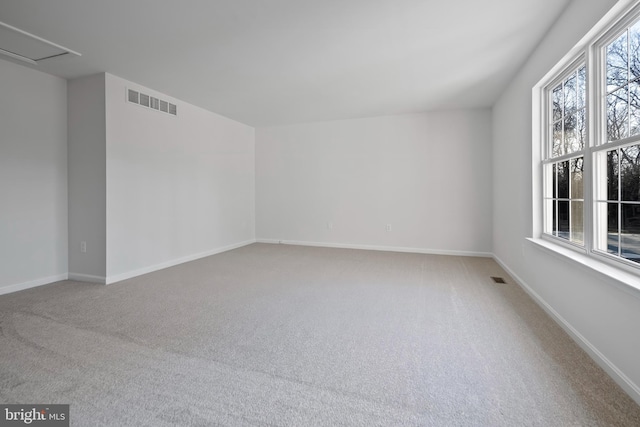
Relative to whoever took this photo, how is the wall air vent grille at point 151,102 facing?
facing the viewer and to the right of the viewer

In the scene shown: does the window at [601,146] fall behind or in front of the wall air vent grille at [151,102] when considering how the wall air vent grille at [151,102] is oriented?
in front

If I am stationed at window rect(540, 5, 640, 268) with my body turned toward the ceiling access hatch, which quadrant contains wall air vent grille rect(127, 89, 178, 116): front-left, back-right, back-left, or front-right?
front-right

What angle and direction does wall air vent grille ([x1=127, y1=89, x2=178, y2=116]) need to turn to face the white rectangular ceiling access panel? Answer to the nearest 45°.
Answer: approximately 90° to its right

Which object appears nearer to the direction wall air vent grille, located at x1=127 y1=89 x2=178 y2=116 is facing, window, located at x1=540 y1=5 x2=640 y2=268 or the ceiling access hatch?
the window
